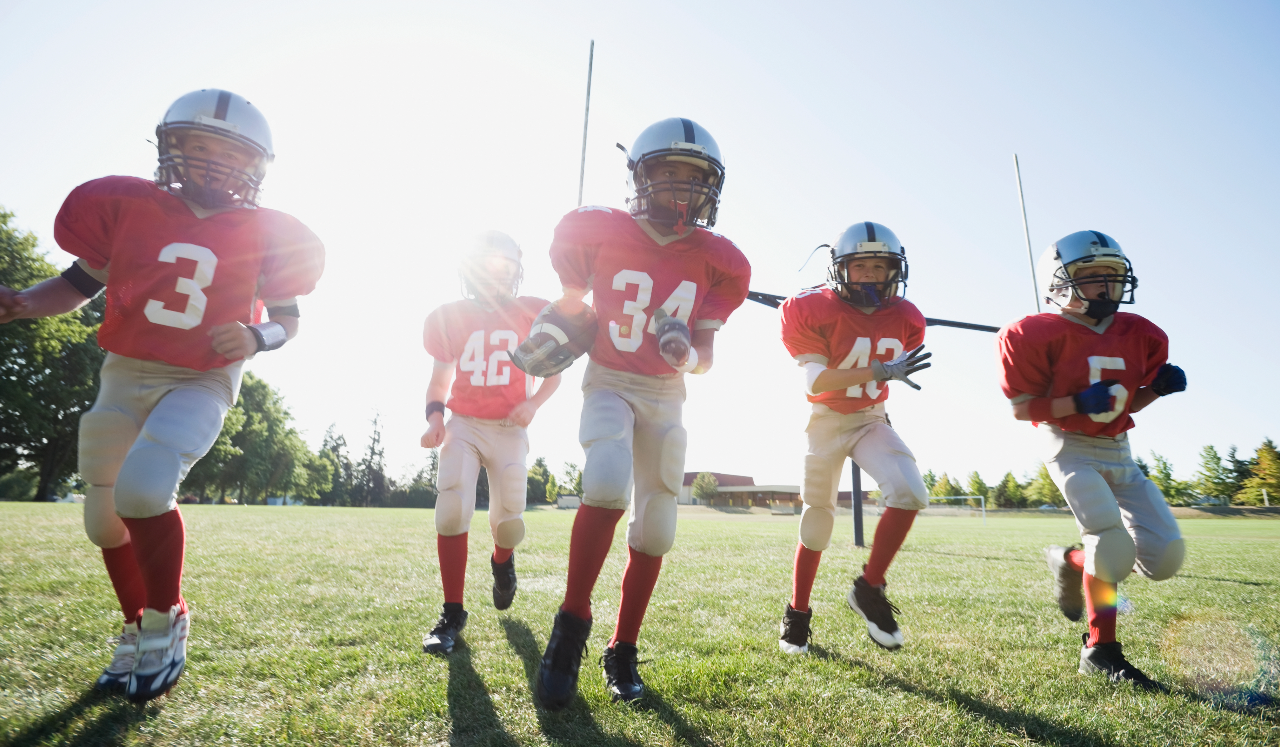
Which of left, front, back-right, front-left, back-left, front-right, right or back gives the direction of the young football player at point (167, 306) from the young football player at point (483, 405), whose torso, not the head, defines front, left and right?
front-right

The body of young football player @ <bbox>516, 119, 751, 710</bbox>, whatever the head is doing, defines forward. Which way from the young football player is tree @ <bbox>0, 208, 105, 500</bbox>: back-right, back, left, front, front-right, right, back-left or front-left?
back-right

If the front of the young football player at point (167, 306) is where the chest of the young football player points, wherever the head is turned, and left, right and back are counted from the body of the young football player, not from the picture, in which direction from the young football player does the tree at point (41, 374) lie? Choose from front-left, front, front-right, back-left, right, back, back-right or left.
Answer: back

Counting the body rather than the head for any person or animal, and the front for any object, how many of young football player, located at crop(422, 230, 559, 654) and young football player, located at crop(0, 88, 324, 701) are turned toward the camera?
2

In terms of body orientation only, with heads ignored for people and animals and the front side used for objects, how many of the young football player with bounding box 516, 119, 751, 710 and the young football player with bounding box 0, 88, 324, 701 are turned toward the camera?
2

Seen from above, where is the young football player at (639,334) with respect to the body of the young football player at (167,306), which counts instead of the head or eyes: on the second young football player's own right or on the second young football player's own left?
on the second young football player's own left

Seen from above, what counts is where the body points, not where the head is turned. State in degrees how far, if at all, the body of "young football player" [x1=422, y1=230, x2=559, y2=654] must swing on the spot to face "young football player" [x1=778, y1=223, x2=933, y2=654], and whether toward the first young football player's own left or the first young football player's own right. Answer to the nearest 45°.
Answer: approximately 90° to the first young football player's own left

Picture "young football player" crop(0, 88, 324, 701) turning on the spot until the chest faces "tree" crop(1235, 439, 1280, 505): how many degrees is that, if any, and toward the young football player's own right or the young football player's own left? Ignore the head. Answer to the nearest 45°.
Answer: approximately 90° to the young football player's own left

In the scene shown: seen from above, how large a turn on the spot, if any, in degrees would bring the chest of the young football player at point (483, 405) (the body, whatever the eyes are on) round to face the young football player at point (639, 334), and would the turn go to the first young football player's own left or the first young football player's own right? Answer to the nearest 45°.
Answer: approximately 45° to the first young football player's own left

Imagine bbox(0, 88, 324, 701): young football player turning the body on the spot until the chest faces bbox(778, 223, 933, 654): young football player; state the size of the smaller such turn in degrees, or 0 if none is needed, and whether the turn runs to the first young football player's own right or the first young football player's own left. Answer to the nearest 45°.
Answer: approximately 90° to the first young football player's own left

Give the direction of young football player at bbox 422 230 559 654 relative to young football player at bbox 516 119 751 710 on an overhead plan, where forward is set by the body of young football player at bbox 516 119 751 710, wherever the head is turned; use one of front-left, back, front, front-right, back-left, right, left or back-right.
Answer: back-right
